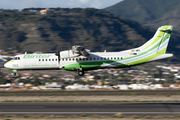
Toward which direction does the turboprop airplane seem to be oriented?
to the viewer's left
